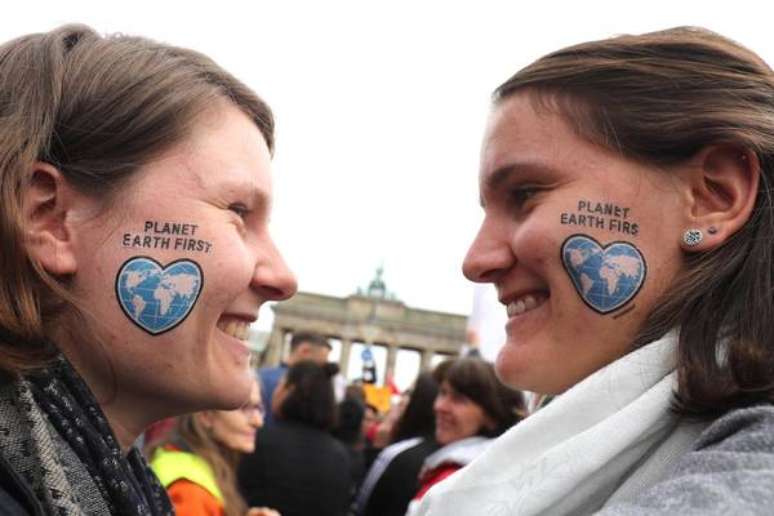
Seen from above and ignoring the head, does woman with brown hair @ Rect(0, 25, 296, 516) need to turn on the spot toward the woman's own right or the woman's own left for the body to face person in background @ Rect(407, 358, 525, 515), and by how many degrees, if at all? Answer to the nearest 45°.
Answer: approximately 45° to the woman's own left

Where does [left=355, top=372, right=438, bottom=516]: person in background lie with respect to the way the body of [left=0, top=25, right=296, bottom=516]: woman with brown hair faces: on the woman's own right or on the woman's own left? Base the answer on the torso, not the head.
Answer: on the woman's own left

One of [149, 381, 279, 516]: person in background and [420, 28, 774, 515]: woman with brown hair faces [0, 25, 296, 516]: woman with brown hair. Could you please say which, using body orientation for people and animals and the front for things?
[420, 28, 774, 515]: woman with brown hair

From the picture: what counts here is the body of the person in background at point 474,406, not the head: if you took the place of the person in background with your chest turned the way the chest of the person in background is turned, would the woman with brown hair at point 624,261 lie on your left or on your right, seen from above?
on your left

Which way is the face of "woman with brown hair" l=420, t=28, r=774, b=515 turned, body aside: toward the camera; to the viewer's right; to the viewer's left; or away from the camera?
to the viewer's left

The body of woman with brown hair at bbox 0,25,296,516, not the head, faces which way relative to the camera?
to the viewer's right

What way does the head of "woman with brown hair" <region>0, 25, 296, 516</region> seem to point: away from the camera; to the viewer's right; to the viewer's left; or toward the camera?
to the viewer's right

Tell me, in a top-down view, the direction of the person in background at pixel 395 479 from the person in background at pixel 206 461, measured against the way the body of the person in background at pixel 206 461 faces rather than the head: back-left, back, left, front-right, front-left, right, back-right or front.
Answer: front-left

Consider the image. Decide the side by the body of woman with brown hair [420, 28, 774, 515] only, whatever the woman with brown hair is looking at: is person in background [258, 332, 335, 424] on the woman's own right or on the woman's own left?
on the woman's own right
